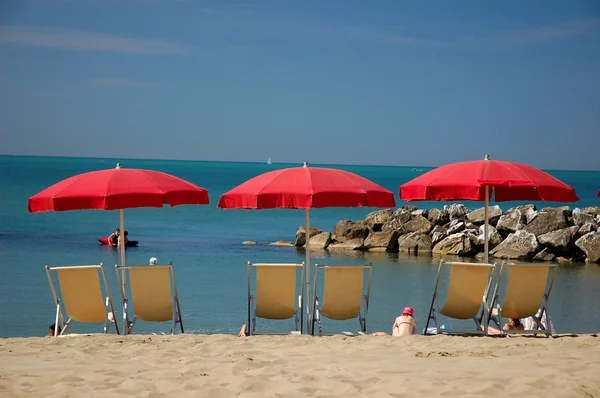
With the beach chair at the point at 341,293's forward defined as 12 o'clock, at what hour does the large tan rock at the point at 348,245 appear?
The large tan rock is roughly at 12 o'clock from the beach chair.

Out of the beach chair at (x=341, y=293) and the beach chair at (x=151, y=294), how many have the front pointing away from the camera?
2

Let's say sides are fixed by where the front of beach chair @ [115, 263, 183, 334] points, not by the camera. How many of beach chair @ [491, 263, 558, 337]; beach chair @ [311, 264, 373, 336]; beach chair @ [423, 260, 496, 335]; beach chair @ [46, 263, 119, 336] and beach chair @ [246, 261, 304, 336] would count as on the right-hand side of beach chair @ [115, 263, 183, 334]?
4

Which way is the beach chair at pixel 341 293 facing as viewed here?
away from the camera

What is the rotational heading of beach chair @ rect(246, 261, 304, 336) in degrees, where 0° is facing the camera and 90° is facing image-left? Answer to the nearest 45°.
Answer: approximately 180°

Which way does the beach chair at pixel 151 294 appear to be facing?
away from the camera
